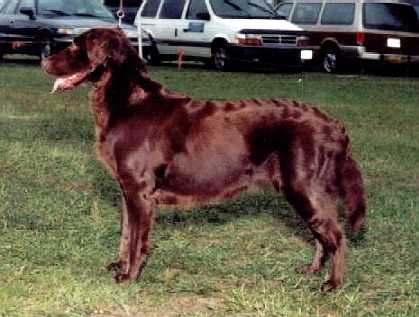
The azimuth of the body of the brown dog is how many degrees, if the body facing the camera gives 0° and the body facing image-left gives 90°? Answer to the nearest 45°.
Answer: approximately 90°

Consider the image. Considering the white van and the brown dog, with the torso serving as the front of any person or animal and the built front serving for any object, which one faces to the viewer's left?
the brown dog

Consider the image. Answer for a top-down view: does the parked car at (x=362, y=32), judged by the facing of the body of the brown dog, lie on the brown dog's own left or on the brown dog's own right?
on the brown dog's own right

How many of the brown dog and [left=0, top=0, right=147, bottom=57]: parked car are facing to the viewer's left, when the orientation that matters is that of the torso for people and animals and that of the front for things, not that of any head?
1

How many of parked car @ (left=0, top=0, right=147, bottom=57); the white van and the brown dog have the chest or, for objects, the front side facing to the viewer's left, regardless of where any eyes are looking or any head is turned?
1

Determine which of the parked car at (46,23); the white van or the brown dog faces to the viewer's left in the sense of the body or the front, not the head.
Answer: the brown dog

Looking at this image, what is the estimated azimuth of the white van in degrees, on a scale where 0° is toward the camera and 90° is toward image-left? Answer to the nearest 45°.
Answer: approximately 315°
